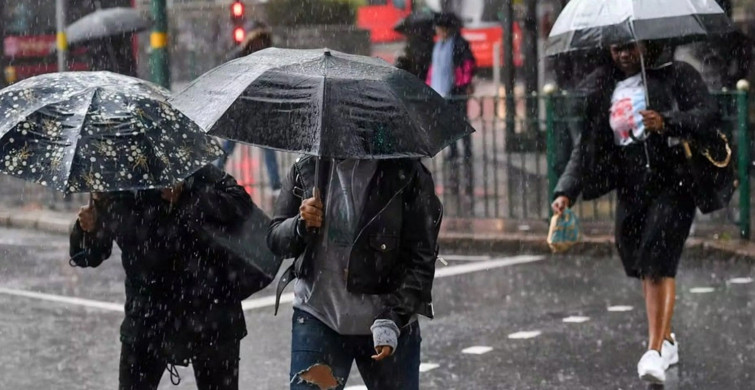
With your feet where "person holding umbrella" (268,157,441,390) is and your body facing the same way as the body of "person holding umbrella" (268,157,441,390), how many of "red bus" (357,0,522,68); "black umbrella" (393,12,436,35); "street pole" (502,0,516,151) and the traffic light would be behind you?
4

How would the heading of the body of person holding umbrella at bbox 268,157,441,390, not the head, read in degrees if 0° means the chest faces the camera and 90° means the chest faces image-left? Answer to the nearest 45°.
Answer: approximately 0°

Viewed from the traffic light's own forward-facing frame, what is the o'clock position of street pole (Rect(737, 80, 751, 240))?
The street pole is roughly at 11 o'clock from the traffic light.

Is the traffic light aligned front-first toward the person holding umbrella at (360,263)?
yes

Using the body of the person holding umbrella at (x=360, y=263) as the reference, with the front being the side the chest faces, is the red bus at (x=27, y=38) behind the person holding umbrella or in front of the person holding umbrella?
behind

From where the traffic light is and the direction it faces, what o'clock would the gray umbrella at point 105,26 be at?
The gray umbrella is roughly at 2 o'clock from the traffic light.

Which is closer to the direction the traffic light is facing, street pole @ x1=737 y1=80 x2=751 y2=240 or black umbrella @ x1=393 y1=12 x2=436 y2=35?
the street pole

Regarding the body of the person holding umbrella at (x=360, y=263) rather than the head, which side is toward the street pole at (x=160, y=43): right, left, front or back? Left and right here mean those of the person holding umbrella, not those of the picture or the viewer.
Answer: back

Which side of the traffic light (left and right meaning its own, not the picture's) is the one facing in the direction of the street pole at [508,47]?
left

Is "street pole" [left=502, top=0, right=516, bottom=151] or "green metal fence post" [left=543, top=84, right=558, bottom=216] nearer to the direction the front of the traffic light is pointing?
the green metal fence post

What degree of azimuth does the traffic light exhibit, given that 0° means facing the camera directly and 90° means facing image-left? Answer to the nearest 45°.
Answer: approximately 0°

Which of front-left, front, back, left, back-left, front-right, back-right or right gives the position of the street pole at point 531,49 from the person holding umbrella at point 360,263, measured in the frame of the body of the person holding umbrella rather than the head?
back

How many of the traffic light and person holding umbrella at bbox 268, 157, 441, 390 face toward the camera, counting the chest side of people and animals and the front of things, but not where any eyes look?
2

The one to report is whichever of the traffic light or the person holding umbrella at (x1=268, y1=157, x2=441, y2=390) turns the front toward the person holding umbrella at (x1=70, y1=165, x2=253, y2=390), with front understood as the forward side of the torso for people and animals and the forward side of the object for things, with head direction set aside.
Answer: the traffic light

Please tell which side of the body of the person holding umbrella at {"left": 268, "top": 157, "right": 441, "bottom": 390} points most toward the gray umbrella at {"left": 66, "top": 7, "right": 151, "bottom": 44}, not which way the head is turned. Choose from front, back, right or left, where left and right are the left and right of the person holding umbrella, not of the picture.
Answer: back
